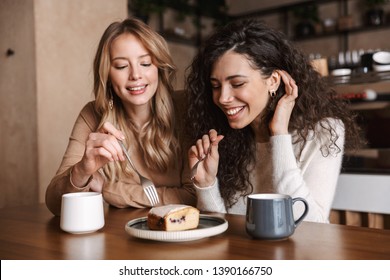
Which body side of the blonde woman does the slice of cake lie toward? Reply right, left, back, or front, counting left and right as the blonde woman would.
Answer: front

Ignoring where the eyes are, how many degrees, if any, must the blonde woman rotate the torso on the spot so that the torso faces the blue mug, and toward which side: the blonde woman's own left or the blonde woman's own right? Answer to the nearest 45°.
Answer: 0° — they already face it

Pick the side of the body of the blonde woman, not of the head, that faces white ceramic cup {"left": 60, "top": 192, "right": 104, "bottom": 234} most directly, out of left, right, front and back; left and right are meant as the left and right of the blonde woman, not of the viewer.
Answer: front

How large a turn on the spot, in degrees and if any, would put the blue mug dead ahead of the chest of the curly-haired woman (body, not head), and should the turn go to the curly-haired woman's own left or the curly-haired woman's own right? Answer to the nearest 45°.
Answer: approximately 45° to the curly-haired woman's own left

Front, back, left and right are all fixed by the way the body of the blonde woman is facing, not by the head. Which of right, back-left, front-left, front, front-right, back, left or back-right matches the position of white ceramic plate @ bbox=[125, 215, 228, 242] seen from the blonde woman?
front

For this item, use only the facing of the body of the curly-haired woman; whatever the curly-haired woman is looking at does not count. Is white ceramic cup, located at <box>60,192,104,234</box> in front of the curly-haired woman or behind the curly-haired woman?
in front

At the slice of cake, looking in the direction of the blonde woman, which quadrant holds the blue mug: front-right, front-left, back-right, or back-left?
back-right

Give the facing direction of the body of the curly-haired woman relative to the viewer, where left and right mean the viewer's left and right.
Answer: facing the viewer and to the left of the viewer

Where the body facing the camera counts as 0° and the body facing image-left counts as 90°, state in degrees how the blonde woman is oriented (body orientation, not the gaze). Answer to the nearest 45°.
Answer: approximately 0°
